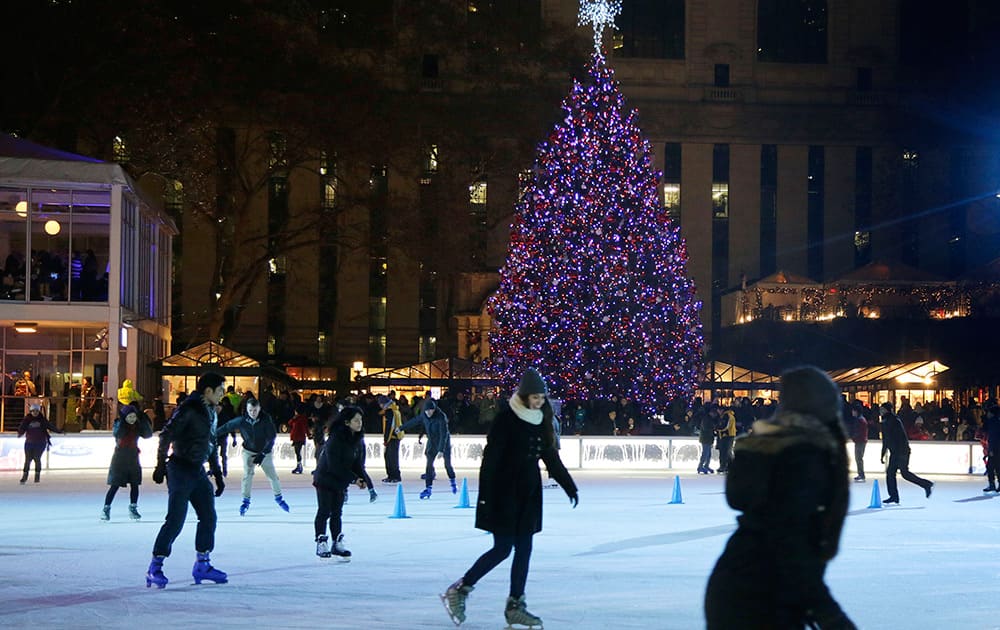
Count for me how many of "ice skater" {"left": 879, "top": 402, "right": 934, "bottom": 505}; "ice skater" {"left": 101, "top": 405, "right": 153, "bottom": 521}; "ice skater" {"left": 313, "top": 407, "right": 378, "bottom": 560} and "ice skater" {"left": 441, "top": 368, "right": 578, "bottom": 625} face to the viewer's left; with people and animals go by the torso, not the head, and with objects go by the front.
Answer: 1

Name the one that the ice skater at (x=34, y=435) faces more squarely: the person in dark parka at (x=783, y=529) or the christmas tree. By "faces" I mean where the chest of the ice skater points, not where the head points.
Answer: the person in dark parka

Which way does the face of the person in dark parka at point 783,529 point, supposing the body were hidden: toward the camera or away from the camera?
away from the camera

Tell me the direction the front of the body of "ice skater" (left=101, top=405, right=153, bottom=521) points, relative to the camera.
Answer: toward the camera

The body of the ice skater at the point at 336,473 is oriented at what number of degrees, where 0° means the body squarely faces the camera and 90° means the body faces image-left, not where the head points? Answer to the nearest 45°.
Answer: approximately 315°

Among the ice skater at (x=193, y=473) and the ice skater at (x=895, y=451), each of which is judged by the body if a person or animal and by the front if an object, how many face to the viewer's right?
1

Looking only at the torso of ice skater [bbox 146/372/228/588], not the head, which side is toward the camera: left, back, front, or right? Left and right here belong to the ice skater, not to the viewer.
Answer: right

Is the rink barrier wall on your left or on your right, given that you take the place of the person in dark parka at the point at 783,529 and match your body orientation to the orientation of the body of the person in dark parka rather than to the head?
on your left

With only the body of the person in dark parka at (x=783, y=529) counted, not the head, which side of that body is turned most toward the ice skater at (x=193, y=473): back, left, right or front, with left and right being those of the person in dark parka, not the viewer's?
left
